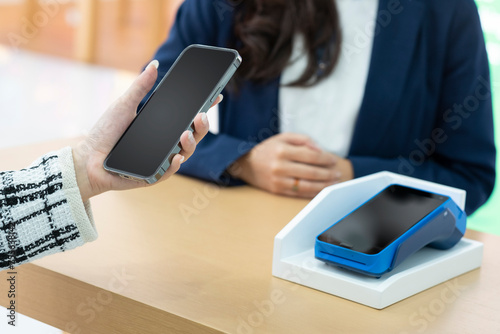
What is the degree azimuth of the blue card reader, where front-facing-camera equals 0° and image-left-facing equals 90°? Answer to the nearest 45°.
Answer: approximately 45°

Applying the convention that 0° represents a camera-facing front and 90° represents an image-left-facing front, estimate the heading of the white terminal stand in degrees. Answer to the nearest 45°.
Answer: approximately 45°
